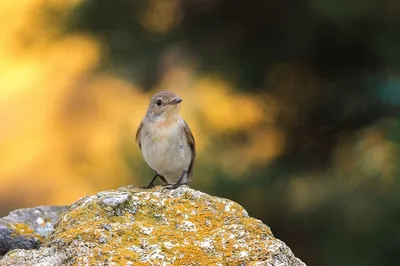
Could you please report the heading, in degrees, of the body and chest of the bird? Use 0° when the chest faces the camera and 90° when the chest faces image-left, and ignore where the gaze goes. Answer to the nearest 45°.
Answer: approximately 0°
